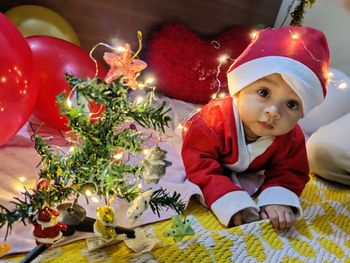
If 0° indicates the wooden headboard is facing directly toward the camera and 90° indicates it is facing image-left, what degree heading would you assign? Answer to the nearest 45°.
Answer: approximately 0°

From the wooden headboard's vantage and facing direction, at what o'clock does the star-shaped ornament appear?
The star-shaped ornament is roughly at 12 o'clock from the wooden headboard.

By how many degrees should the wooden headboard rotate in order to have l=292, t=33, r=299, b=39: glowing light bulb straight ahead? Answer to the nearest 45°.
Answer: approximately 45° to its left

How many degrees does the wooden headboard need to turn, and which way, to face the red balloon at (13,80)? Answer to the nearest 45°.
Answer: approximately 45° to its right
